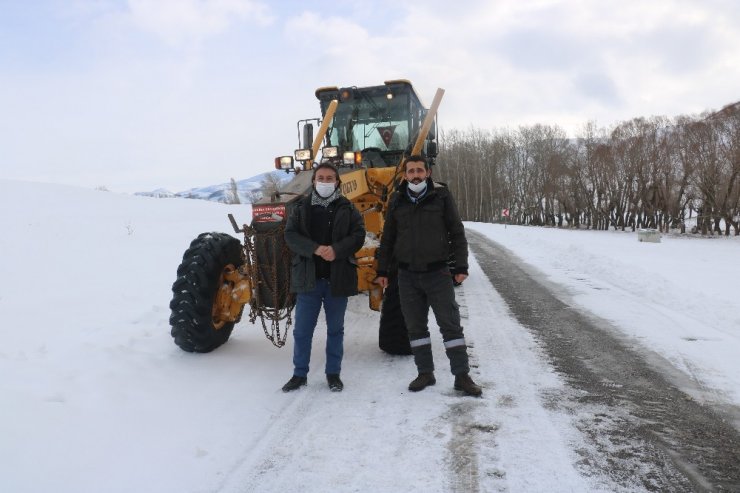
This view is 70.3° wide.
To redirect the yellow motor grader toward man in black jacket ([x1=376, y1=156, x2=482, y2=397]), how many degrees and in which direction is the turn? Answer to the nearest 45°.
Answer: approximately 90° to its left

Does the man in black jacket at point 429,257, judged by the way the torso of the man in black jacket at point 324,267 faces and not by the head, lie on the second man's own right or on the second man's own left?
on the second man's own left

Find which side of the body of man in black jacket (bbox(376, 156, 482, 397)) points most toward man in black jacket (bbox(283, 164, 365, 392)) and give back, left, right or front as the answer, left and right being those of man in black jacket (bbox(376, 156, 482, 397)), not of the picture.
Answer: right

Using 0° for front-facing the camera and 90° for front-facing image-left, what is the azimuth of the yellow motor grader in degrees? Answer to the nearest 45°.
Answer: approximately 45°

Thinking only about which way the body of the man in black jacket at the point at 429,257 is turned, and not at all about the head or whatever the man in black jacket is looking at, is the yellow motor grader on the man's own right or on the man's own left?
on the man's own right

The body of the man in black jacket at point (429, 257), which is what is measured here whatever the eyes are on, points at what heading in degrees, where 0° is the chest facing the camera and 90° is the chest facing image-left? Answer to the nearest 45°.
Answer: approximately 0°

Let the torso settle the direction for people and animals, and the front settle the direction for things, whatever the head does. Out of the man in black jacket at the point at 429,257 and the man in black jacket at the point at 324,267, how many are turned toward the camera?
2
